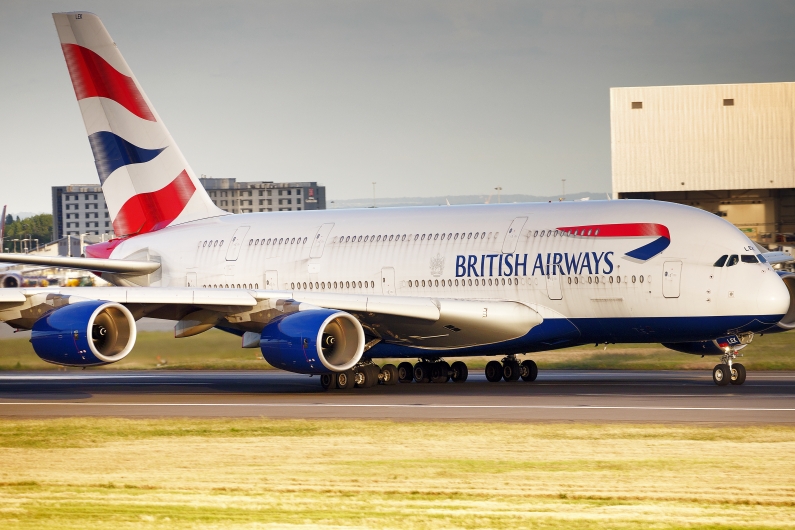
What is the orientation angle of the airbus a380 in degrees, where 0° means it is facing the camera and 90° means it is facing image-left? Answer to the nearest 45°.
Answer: approximately 315°
